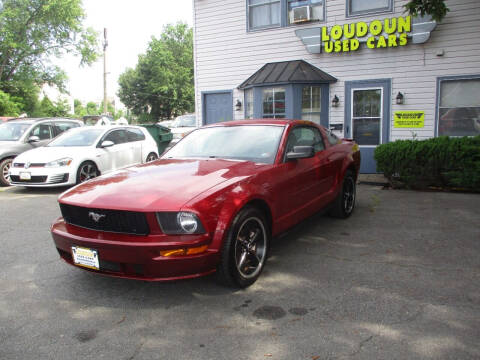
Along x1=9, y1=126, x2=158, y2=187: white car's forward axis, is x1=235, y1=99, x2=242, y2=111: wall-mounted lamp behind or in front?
behind

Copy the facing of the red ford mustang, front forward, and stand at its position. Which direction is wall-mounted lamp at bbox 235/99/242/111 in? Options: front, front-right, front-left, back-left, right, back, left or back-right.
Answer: back-right

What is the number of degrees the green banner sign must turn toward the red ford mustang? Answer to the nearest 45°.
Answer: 0° — it already faces it

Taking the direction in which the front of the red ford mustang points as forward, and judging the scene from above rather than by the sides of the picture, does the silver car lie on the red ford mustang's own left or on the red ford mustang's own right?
on the red ford mustang's own right

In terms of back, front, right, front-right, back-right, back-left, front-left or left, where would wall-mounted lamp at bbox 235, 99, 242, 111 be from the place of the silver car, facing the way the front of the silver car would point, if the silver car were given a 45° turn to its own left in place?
left

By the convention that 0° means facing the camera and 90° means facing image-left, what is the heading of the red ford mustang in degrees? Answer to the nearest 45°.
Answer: approximately 45°

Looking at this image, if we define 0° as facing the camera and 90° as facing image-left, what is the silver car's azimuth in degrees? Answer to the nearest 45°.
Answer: approximately 45°

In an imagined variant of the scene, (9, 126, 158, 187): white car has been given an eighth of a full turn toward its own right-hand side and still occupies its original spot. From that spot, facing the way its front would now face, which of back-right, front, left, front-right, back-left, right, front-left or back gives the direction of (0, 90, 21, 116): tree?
right
